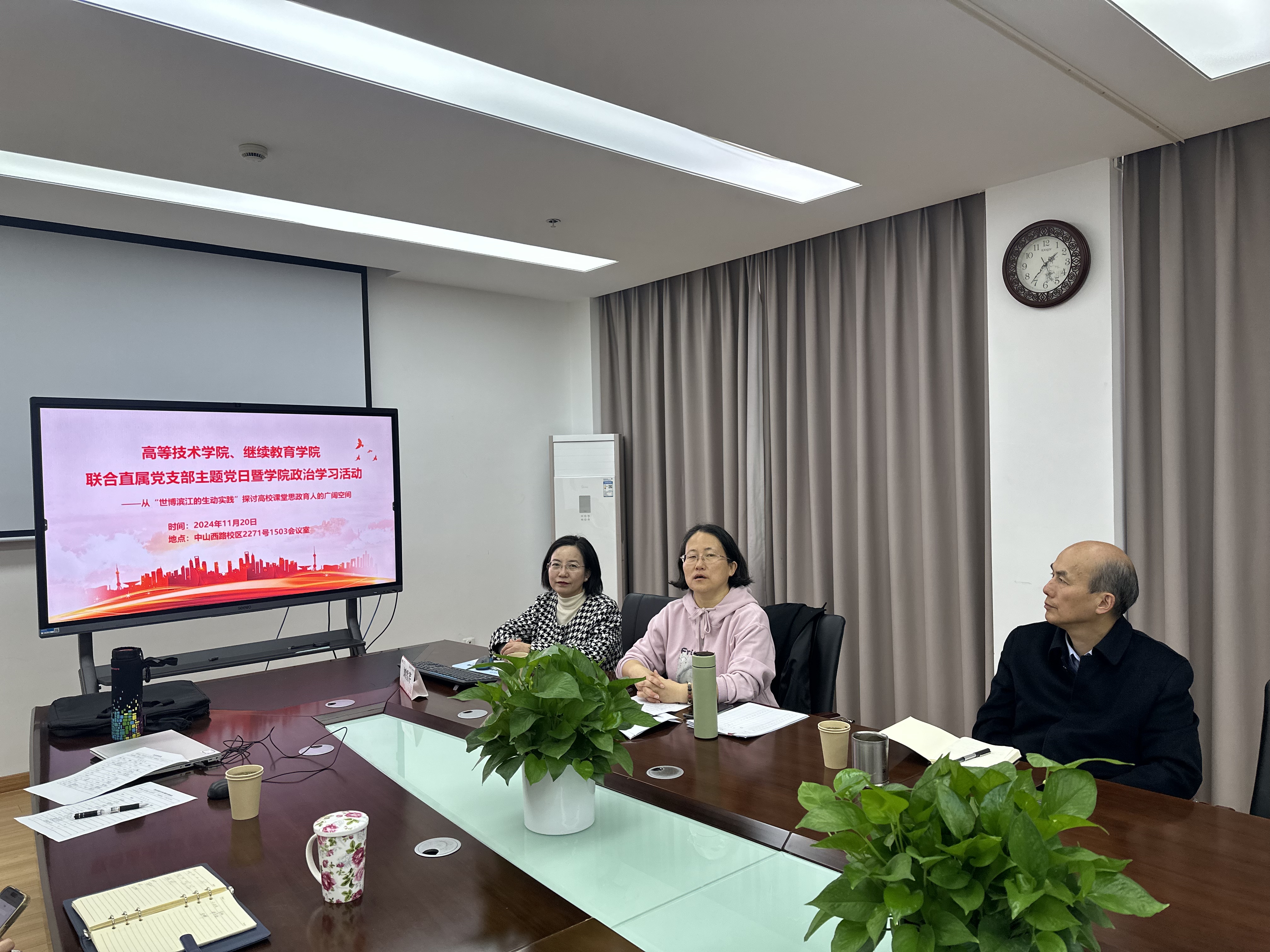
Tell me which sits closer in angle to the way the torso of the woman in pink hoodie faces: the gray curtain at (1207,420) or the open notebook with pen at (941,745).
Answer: the open notebook with pen

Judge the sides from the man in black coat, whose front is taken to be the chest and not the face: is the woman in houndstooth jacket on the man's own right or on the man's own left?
on the man's own right

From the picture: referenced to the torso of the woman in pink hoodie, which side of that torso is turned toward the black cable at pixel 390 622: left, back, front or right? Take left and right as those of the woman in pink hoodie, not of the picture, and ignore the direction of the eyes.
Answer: right

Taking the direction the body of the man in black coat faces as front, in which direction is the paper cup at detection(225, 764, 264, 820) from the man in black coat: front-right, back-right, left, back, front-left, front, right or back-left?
front

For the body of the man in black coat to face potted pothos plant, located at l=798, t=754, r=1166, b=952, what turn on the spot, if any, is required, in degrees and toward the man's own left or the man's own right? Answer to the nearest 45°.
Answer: approximately 45° to the man's own left

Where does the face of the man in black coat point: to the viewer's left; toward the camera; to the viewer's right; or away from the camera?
to the viewer's left

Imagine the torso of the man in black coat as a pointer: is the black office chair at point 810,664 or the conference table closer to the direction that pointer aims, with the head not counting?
the conference table

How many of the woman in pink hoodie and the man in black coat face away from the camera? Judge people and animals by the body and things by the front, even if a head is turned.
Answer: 0

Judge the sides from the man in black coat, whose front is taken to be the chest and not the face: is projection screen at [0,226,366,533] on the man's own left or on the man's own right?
on the man's own right

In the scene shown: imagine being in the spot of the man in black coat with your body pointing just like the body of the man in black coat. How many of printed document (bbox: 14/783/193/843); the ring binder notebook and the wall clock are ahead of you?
2

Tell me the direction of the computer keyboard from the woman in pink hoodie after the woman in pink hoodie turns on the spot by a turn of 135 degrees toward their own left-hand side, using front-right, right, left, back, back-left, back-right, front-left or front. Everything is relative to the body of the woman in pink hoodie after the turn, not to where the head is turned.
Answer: back

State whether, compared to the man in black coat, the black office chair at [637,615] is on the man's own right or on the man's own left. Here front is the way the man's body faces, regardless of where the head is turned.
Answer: on the man's own right

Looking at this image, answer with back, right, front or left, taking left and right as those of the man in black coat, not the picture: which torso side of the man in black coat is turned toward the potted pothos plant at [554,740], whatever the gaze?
front

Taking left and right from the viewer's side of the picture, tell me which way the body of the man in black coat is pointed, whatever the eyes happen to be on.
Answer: facing the viewer and to the left of the viewer

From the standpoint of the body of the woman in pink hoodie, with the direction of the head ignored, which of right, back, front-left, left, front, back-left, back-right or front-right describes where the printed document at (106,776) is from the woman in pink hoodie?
front

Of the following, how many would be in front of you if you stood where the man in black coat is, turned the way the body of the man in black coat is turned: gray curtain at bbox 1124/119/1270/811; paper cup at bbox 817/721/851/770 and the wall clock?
1
